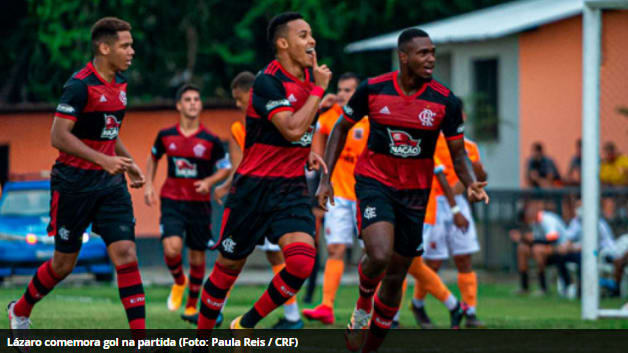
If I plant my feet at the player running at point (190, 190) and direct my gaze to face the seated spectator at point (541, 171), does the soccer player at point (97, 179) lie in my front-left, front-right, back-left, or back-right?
back-right

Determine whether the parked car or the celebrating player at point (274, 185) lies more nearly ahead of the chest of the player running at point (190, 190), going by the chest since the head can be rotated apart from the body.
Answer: the celebrating player

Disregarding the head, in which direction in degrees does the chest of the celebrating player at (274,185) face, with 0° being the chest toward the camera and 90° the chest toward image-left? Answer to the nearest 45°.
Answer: approximately 315°
